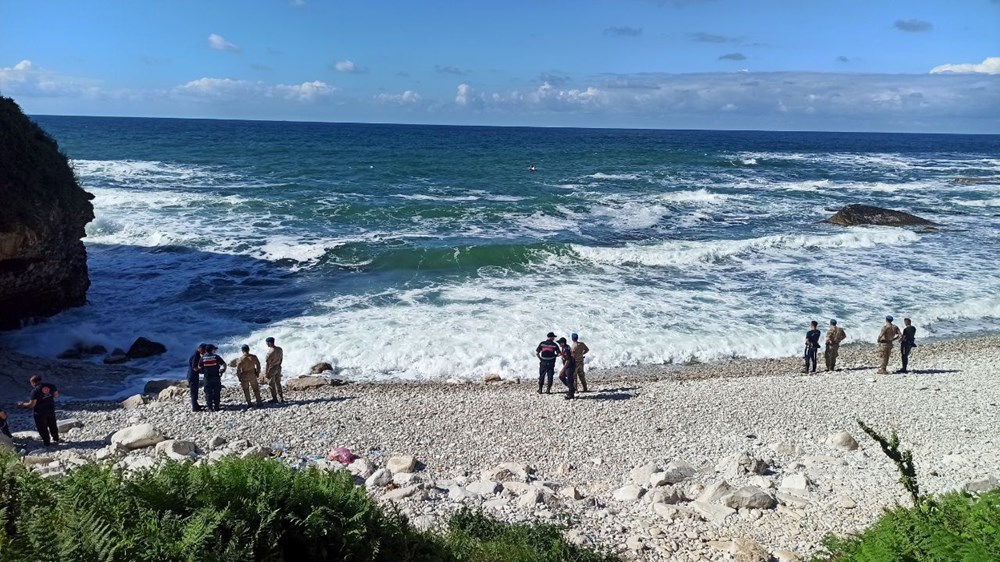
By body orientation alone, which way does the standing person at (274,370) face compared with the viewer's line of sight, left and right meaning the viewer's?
facing away from the viewer and to the left of the viewer

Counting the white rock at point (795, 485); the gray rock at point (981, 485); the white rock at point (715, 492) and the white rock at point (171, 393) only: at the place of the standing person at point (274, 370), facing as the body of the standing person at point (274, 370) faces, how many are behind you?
3

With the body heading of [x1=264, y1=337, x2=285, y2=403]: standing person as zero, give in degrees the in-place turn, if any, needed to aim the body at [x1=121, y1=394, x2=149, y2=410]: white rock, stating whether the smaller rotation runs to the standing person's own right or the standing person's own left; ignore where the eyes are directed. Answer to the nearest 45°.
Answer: approximately 45° to the standing person's own left

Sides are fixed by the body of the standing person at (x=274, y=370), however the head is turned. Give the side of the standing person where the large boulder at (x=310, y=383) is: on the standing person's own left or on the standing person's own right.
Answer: on the standing person's own right

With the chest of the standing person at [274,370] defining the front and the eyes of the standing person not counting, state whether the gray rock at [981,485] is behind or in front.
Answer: behind

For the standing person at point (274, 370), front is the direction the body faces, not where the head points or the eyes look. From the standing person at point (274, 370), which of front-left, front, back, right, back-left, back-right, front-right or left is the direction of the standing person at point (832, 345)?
back-right

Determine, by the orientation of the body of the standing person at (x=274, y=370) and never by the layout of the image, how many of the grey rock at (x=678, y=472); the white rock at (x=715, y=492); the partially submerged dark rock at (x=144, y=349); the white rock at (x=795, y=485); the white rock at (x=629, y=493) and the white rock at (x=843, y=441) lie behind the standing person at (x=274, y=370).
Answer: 5

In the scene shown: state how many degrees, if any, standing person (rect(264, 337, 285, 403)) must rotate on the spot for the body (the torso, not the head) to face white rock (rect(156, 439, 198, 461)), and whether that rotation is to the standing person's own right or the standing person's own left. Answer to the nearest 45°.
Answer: approximately 135° to the standing person's own left

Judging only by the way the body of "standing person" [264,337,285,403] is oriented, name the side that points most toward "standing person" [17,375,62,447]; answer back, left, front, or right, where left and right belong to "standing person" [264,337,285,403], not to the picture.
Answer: left

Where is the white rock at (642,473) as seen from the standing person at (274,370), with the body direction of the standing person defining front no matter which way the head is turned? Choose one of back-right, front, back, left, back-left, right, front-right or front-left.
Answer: back

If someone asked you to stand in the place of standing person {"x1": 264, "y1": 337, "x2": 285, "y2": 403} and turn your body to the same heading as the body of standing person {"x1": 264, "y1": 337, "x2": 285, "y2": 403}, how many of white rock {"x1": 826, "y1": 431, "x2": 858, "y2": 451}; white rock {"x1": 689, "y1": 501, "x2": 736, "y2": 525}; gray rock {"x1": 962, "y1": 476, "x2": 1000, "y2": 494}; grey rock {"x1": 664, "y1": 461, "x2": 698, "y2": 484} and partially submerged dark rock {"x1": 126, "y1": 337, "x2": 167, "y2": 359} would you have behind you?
4

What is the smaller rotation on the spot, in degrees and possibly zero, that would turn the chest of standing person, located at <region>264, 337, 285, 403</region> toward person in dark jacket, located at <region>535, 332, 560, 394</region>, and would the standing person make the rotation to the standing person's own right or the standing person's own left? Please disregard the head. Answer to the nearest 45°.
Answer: approximately 135° to the standing person's own right

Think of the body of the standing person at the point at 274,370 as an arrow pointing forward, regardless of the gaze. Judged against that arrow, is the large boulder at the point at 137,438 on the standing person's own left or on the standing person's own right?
on the standing person's own left
